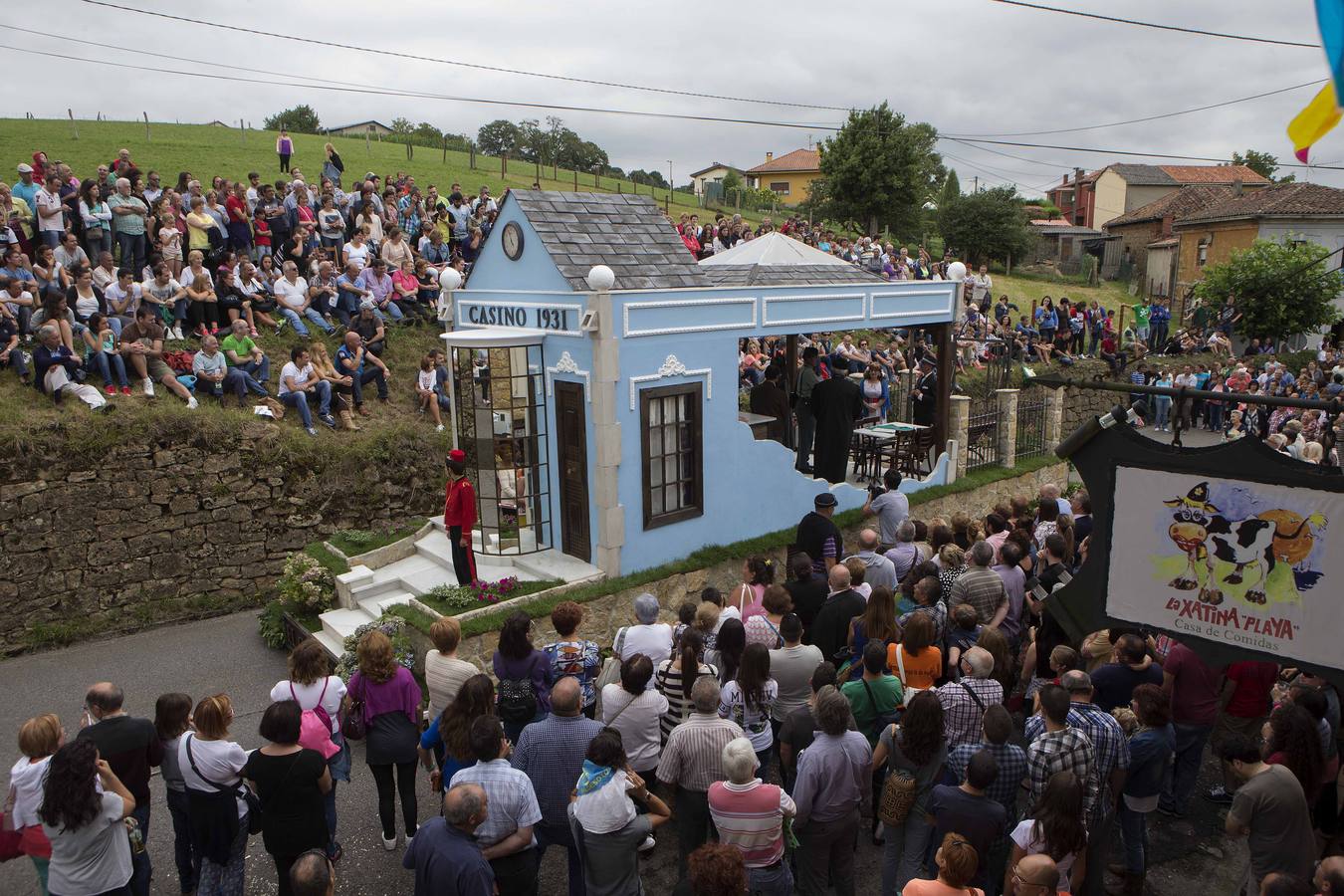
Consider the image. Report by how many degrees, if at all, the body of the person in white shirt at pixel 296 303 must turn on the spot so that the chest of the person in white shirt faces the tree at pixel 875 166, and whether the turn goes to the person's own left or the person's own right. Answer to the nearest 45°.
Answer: approximately 90° to the person's own left

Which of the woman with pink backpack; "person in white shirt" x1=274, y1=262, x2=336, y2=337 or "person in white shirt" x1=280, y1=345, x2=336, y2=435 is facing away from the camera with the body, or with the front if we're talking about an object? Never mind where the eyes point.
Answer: the woman with pink backpack

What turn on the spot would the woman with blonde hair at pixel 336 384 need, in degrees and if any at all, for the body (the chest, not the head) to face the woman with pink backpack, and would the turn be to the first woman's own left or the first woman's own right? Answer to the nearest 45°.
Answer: approximately 45° to the first woman's own right

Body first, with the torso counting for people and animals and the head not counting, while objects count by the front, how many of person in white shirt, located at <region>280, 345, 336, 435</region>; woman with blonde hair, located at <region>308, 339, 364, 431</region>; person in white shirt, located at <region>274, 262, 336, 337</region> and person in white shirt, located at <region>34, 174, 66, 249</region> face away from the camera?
0

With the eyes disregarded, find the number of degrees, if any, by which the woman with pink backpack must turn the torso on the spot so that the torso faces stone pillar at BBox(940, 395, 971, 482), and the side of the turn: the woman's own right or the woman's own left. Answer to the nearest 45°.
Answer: approximately 45° to the woman's own right

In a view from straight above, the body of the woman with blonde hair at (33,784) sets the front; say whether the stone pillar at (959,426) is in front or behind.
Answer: in front

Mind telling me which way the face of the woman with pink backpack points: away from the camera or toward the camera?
away from the camera

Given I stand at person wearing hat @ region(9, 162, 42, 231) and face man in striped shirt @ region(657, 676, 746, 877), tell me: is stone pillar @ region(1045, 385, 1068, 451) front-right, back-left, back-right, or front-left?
front-left

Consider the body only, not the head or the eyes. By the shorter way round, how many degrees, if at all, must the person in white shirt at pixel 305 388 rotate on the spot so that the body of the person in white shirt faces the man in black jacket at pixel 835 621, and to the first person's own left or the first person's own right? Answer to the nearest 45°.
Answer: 0° — they already face them

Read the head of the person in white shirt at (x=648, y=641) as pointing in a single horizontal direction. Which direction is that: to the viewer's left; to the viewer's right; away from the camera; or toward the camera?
away from the camera

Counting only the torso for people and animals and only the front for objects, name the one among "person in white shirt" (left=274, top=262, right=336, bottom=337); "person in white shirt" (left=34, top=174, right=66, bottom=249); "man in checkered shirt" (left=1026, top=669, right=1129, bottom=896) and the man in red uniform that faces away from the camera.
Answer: the man in checkered shirt

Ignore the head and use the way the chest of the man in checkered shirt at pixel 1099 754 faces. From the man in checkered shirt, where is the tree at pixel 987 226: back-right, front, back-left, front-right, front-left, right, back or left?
front

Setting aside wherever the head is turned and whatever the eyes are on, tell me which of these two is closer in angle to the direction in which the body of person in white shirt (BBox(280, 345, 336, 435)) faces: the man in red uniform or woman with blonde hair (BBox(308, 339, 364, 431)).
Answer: the man in red uniform

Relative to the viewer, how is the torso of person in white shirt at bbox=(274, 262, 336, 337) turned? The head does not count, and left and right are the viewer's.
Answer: facing the viewer and to the right of the viewer

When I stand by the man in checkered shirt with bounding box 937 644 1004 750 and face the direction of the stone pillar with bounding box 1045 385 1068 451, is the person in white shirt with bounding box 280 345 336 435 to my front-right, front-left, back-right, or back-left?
front-left

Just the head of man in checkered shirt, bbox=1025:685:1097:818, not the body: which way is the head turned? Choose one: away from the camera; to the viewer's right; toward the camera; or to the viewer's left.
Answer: away from the camera
